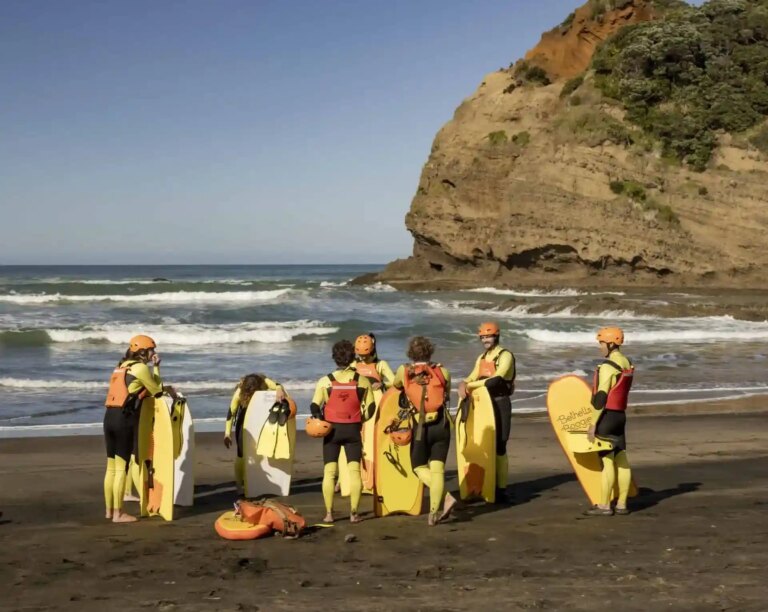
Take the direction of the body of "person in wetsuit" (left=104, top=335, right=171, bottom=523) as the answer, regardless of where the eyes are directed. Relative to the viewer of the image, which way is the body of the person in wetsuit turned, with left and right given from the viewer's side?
facing to the right of the viewer

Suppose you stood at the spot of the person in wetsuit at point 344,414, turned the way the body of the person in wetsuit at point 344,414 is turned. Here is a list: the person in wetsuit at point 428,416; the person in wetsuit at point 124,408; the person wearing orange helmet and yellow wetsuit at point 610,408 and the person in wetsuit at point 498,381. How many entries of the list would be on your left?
1

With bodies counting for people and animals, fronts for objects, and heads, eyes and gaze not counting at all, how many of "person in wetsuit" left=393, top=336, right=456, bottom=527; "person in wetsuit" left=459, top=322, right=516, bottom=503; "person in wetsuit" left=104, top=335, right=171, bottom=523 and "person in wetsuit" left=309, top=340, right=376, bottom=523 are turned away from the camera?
2

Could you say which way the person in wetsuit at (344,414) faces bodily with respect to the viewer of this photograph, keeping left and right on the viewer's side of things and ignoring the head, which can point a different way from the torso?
facing away from the viewer

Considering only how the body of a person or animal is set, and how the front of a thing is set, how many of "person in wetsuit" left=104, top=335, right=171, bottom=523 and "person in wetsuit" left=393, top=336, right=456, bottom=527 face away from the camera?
1

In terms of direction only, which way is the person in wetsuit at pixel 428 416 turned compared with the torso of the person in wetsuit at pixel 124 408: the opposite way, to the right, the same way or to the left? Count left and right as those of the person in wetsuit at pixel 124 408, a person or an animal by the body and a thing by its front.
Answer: to the left

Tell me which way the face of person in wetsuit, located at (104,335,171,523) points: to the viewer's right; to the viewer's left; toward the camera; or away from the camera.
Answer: to the viewer's right

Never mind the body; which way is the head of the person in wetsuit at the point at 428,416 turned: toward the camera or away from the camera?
away from the camera

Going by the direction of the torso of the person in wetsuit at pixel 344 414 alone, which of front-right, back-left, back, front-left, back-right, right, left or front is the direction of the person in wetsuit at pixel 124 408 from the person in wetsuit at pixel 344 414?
left

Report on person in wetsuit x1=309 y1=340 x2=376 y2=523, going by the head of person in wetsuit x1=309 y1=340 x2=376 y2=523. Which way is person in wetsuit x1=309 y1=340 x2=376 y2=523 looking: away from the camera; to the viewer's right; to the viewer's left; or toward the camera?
away from the camera

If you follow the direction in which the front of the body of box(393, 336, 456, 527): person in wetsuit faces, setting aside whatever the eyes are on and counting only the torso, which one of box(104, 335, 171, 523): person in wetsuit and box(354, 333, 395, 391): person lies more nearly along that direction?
the person

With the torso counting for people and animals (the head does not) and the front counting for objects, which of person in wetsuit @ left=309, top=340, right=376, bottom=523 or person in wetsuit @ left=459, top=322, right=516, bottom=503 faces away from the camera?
person in wetsuit @ left=309, top=340, right=376, bottom=523

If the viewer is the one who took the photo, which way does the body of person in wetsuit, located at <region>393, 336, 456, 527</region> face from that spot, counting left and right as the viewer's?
facing away from the viewer
